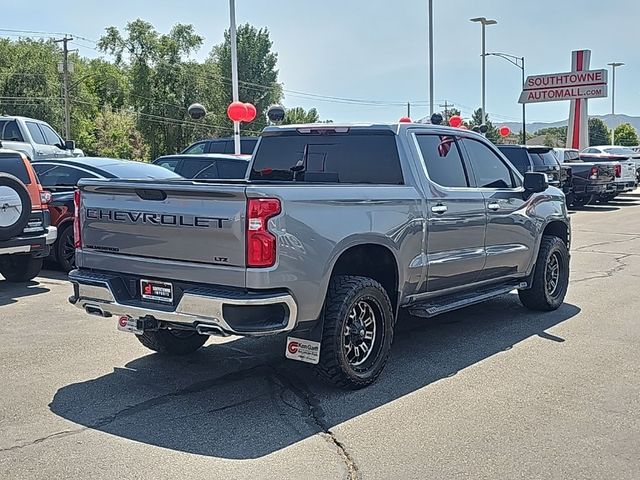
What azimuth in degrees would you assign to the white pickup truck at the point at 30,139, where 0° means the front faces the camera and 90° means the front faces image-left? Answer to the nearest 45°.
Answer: approximately 225°

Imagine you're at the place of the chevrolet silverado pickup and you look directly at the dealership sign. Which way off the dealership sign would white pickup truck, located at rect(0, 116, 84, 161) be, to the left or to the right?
left

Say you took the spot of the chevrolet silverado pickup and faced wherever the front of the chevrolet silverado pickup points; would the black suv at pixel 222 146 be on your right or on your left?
on your left

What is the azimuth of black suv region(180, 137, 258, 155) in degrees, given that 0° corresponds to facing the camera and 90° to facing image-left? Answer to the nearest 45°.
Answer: approximately 90°

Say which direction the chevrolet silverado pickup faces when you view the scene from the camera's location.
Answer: facing away from the viewer and to the right of the viewer

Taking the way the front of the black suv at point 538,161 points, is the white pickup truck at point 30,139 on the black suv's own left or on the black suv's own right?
on the black suv's own left

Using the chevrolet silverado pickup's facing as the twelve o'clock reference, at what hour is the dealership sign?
The dealership sign is roughly at 11 o'clock from the chevrolet silverado pickup.
